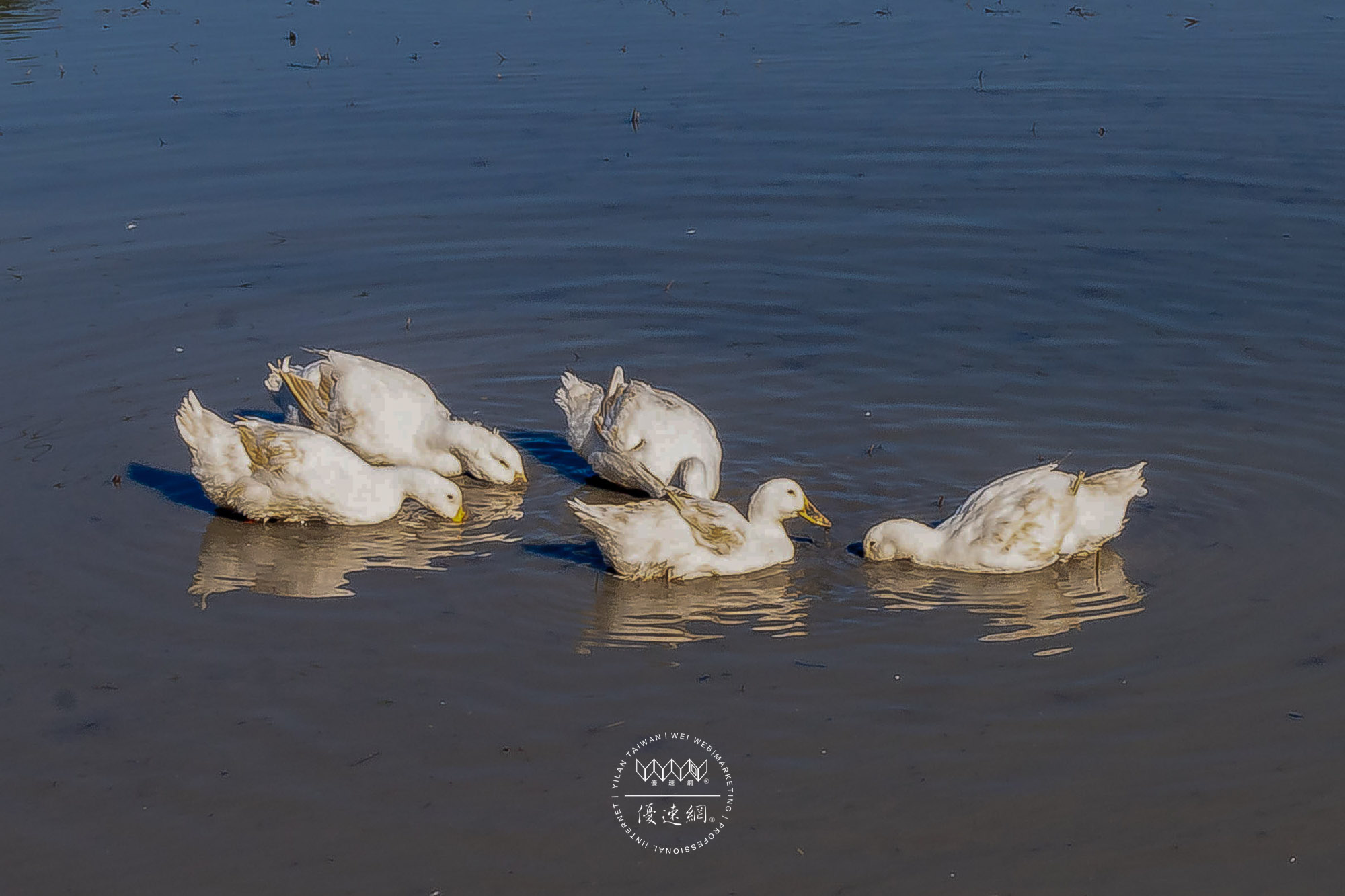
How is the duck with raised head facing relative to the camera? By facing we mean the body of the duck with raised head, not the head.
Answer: to the viewer's right

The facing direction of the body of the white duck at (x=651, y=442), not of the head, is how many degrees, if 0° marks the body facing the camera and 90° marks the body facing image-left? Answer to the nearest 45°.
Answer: approximately 315°

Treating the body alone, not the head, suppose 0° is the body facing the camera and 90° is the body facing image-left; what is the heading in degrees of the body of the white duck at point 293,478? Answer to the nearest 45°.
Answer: approximately 270°

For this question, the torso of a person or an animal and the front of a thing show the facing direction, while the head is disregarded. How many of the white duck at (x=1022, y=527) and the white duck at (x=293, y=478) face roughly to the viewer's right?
1

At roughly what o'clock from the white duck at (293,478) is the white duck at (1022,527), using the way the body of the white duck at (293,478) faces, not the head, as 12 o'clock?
the white duck at (1022,527) is roughly at 1 o'clock from the white duck at (293,478).

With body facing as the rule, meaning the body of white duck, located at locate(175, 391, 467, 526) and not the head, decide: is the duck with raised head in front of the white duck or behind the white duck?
in front

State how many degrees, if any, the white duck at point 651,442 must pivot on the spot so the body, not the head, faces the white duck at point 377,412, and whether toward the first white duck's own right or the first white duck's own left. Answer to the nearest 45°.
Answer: approximately 180°

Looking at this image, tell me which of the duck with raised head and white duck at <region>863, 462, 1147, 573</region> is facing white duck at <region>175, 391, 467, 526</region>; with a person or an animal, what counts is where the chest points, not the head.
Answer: white duck at <region>863, 462, 1147, 573</region>

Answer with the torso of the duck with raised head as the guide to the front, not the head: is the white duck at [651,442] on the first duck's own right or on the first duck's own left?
on the first duck's own left

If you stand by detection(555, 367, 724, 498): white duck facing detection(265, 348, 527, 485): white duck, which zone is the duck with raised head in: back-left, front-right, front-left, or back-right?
back-left

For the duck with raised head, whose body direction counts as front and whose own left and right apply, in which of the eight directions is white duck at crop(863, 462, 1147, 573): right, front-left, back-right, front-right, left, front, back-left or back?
front

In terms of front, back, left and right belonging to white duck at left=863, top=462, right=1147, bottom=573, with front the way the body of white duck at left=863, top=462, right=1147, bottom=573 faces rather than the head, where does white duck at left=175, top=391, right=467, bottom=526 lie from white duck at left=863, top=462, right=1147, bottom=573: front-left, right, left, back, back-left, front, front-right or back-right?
front

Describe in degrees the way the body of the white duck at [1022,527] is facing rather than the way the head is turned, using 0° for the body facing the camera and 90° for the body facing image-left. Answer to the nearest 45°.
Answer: approximately 90°

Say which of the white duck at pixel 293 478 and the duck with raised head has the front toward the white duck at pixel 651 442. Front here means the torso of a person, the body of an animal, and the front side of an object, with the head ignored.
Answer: the white duck at pixel 293 478
